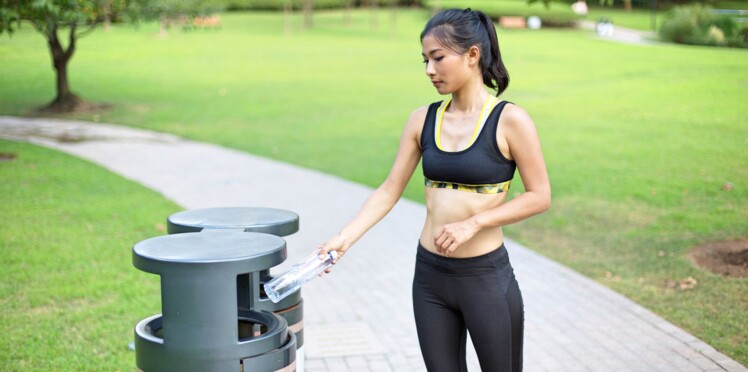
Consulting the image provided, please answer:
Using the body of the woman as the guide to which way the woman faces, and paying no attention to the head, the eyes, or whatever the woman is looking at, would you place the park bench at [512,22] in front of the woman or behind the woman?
behind

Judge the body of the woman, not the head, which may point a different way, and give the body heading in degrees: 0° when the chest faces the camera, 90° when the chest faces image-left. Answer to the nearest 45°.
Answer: approximately 45°

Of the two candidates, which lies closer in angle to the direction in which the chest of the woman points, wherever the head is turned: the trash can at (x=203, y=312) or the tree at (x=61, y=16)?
the trash can

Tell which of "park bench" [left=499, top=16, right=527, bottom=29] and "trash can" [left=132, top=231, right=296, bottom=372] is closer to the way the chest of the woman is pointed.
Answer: the trash can

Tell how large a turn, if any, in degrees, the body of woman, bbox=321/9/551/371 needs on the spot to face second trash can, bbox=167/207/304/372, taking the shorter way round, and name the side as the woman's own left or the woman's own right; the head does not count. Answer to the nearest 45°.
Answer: approximately 90° to the woman's own right

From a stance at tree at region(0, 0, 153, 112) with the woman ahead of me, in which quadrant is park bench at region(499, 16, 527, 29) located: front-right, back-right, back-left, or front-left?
back-left

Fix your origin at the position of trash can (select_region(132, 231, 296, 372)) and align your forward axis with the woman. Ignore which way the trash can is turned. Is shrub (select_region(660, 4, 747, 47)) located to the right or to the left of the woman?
left

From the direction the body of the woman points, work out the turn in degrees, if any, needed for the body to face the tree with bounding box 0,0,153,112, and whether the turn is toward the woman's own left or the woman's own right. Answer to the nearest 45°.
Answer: approximately 90° to the woman's own right
